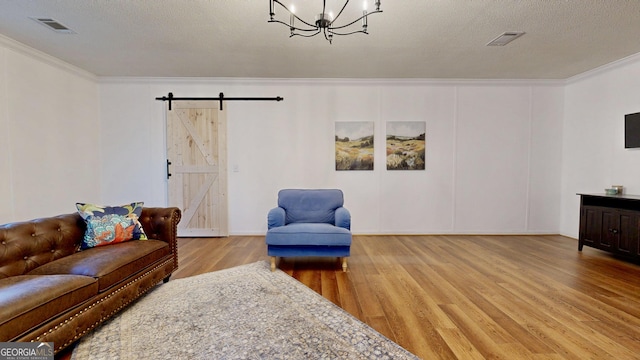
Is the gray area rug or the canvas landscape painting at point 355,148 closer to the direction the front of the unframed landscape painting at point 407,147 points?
the gray area rug

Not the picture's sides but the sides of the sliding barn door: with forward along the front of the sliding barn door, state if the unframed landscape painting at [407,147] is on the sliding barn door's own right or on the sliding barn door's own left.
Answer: on the sliding barn door's own left

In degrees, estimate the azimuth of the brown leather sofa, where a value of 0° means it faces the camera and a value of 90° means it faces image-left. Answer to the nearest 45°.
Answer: approximately 315°

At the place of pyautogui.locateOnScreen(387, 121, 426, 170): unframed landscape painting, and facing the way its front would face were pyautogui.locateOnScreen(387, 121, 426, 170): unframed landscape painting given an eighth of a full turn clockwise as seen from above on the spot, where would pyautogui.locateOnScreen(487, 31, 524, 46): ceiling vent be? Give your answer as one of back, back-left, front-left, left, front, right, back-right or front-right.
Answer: left

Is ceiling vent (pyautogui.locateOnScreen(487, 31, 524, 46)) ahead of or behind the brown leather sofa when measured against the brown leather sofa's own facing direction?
ahead

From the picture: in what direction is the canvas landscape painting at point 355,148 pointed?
toward the camera

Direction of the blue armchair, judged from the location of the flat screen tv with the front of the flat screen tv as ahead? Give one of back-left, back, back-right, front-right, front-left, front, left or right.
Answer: front

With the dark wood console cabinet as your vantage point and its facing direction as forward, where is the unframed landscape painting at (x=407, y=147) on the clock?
The unframed landscape painting is roughly at 1 o'clock from the dark wood console cabinet.

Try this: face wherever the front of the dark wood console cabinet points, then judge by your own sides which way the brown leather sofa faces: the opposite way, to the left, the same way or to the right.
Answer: the opposite way

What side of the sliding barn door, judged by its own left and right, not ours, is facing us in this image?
front

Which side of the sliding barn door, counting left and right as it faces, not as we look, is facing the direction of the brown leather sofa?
front

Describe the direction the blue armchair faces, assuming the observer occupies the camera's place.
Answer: facing the viewer

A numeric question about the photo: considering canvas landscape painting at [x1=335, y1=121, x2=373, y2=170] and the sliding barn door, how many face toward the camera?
2

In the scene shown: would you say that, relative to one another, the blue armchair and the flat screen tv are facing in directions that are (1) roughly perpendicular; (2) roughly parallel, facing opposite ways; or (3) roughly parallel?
roughly perpendicular

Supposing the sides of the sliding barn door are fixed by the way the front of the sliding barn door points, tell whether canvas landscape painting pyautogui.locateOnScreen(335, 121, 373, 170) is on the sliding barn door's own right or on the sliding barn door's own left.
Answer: on the sliding barn door's own left

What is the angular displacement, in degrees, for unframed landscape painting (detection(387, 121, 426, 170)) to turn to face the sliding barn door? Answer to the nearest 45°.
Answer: approximately 90° to its right

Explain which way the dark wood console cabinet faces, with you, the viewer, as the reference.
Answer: facing the viewer and to the left of the viewer
